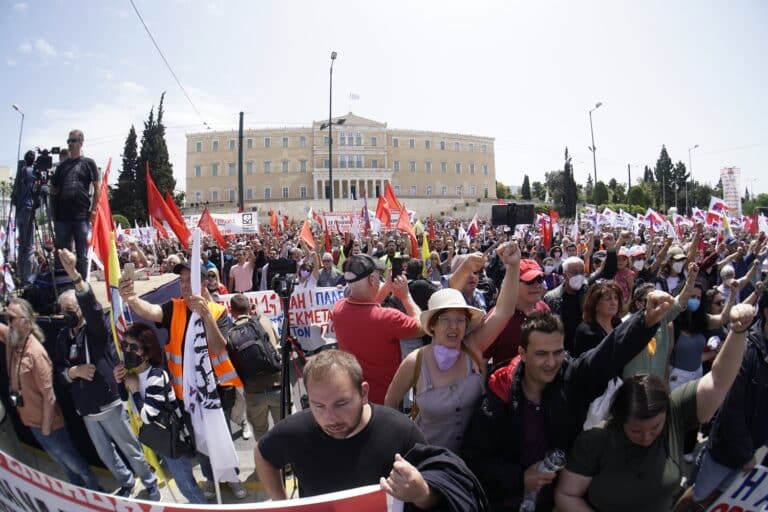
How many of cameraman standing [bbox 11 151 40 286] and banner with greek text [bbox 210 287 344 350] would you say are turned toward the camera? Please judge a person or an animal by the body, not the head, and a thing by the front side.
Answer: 1

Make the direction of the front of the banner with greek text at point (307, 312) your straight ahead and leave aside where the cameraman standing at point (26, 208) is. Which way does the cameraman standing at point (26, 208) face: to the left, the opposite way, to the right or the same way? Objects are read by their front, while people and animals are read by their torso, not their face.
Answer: to the left

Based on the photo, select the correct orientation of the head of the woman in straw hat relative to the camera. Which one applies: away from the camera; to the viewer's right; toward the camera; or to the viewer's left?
toward the camera

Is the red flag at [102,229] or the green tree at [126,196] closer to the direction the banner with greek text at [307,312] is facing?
the red flag

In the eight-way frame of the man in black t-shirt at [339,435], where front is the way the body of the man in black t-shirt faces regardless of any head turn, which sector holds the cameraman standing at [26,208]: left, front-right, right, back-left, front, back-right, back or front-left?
back-right

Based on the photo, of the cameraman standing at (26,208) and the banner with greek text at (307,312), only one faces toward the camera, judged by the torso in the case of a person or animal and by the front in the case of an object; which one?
the banner with greek text

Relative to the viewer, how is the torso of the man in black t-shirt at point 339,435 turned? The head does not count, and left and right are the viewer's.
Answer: facing the viewer

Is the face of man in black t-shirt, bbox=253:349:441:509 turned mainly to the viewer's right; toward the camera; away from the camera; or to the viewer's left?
toward the camera

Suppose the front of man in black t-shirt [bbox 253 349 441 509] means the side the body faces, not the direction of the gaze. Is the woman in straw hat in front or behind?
behind

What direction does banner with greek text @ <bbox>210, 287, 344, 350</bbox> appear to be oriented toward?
toward the camera

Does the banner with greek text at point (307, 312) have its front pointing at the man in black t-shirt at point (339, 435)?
yes
